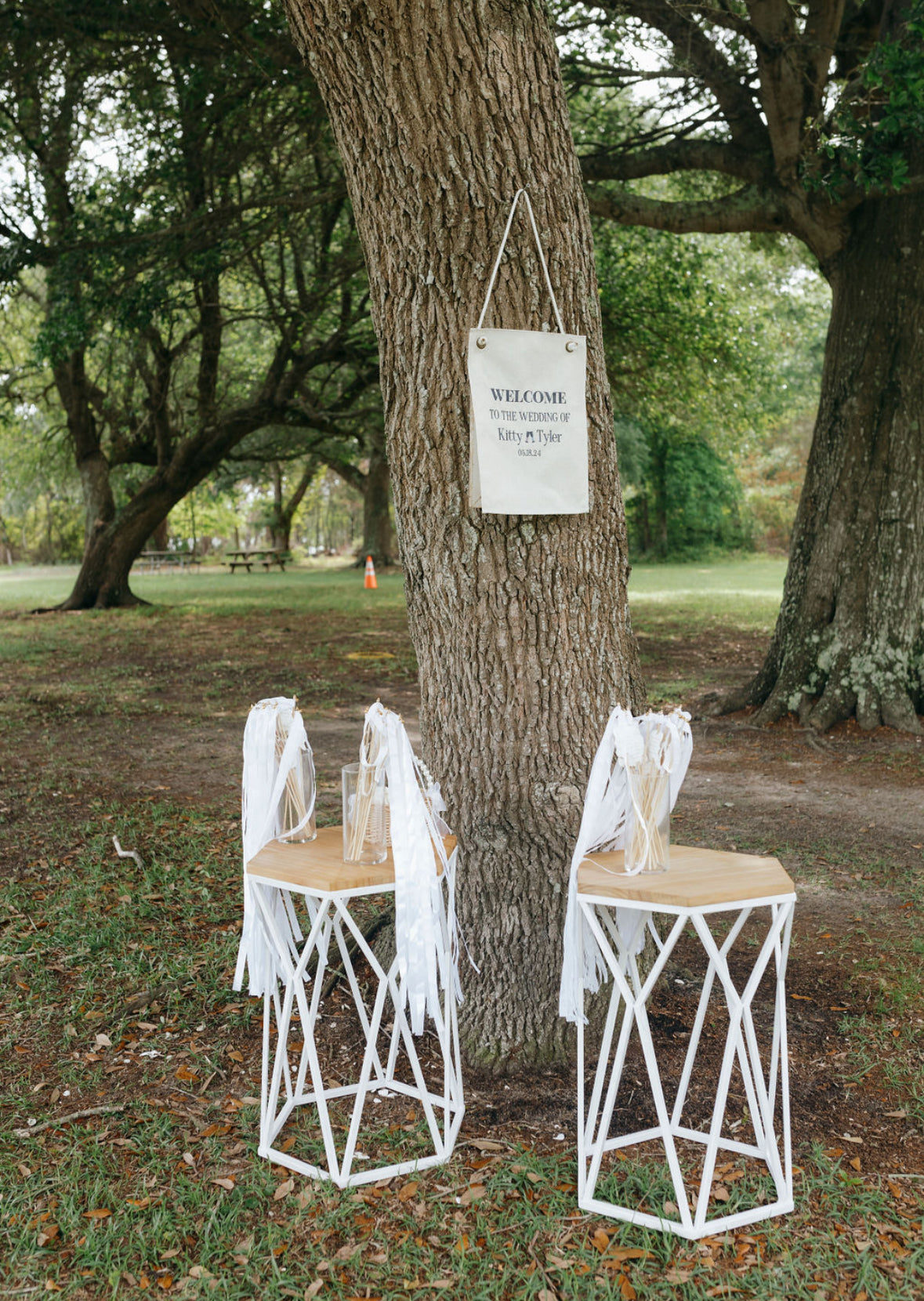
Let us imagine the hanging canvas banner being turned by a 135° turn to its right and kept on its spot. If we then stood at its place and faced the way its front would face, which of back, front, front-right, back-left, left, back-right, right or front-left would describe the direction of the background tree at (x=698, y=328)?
front-right

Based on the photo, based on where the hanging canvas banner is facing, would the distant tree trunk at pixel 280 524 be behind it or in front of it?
behind

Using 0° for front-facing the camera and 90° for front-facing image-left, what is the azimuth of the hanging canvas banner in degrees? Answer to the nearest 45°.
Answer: approximately 0°

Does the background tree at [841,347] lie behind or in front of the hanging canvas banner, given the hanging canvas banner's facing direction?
behind

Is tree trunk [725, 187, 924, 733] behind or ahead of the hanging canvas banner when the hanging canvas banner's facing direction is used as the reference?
behind

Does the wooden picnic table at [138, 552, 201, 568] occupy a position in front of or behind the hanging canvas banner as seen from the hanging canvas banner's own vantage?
behind

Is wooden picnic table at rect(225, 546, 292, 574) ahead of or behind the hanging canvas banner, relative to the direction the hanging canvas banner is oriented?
behind

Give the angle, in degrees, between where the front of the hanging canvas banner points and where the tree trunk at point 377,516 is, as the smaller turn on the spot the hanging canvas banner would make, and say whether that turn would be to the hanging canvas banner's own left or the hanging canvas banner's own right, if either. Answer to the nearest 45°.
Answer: approximately 180°
